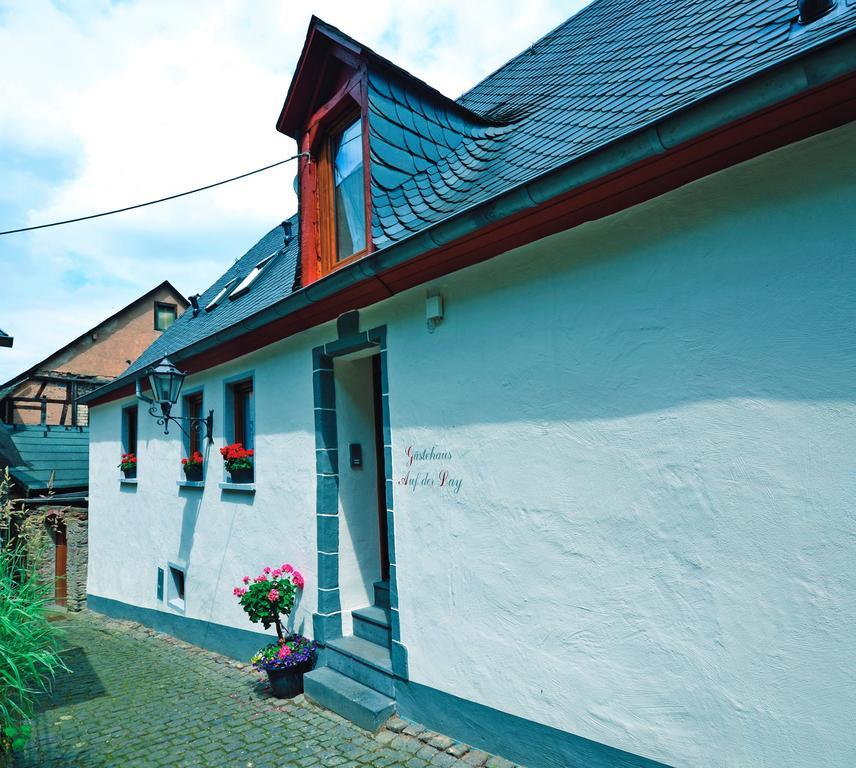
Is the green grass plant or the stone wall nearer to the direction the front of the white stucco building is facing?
the green grass plant

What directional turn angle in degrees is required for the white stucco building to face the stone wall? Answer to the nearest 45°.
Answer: approximately 90° to its right

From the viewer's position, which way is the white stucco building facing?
facing the viewer and to the left of the viewer

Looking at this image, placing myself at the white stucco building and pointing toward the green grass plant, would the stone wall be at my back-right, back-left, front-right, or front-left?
front-right

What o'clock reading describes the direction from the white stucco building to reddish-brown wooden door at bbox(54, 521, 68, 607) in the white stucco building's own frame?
The reddish-brown wooden door is roughly at 3 o'clock from the white stucco building.
